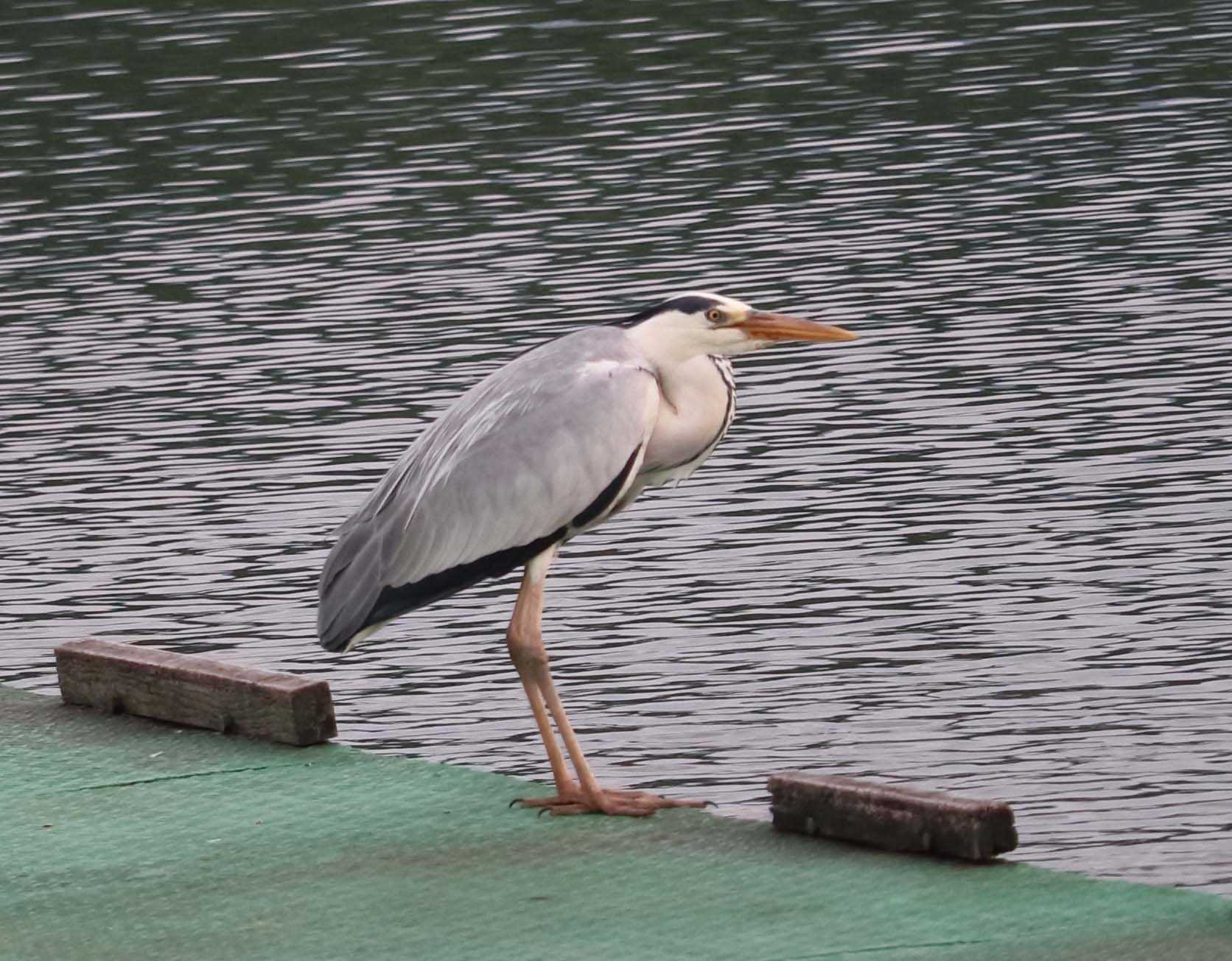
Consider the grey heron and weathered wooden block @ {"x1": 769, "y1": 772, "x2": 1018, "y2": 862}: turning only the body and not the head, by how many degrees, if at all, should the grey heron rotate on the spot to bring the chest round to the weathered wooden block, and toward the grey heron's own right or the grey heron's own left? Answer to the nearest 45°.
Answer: approximately 45° to the grey heron's own right

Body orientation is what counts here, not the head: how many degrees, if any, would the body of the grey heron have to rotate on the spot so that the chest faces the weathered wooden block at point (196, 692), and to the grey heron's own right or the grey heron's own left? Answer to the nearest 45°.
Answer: approximately 135° to the grey heron's own left

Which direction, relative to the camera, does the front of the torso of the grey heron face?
to the viewer's right
